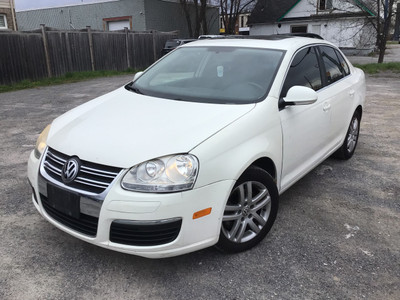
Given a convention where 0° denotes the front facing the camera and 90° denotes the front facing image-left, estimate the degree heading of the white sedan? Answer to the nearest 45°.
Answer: approximately 45°

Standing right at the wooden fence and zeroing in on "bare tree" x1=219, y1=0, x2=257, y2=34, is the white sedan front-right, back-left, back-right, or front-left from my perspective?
back-right

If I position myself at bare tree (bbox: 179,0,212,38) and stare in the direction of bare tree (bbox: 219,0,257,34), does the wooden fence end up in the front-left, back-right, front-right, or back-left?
back-right

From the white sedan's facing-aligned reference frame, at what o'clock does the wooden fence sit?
The wooden fence is roughly at 4 o'clock from the white sedan.

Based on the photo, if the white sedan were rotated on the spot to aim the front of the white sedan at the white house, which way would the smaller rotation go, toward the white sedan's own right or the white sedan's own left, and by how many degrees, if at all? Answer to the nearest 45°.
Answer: approximately 135° to the white sedan's own right

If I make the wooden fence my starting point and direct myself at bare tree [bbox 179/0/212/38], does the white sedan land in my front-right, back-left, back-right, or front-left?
back-right

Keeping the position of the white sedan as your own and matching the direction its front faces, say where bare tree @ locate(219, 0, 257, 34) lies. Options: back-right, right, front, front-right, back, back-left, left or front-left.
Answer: back-right
